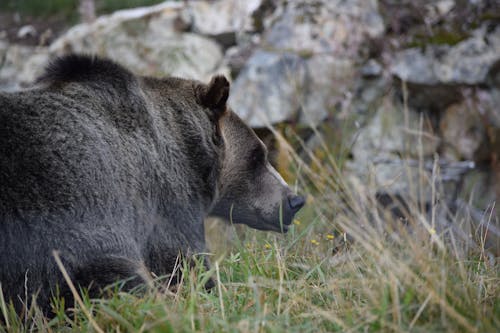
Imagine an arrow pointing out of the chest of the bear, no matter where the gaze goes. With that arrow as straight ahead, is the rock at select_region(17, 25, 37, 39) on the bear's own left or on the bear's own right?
on the bear's own left

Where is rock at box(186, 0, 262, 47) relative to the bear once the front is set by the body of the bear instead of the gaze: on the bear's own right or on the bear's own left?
on the bear's own left

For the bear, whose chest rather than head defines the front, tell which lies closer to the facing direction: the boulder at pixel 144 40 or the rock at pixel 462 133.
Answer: the rock

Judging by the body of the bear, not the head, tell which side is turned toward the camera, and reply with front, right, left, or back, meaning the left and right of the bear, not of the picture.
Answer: right

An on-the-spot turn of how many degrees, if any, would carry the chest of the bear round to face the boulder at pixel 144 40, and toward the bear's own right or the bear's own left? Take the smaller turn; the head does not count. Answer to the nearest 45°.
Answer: approximately 90° to the bear's own left

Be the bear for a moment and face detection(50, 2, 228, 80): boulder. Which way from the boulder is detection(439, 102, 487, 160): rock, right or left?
right
